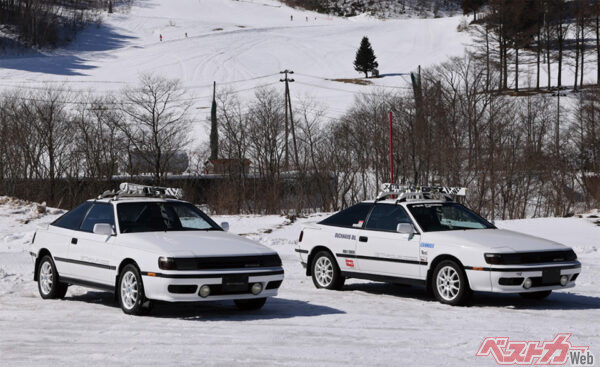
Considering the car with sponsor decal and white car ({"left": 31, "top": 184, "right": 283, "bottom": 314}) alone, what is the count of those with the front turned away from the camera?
0

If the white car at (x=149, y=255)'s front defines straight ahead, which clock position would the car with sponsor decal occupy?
The car with sponsor decal is roughly at 10 o'clock from the white car.

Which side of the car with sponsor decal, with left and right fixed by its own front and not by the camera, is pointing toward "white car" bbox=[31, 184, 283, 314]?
right

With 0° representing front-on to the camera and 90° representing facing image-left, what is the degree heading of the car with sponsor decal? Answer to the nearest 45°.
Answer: approximately 315°

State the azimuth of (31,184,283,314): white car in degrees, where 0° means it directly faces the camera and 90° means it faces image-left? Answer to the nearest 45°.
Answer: approximately 315°
